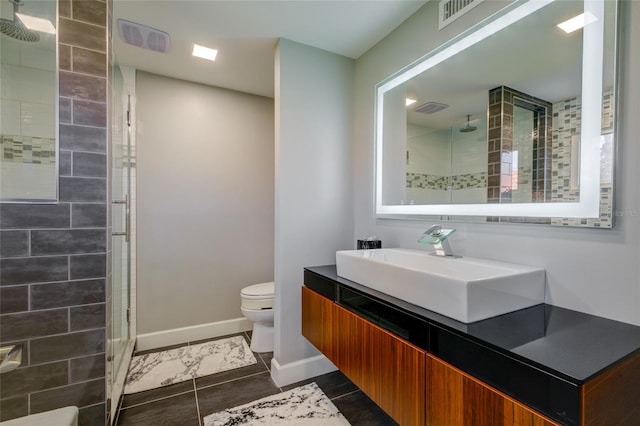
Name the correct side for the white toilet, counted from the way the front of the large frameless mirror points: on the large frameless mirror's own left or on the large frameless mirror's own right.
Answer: on the large frameless mirror's own right

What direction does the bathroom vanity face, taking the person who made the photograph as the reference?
facing the viewer and to the left of the viewer

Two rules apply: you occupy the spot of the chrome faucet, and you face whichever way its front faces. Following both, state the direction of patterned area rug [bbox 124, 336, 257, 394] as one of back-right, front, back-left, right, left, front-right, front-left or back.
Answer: front-right

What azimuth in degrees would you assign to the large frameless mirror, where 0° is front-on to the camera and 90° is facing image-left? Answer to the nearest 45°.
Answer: approximately 45°
